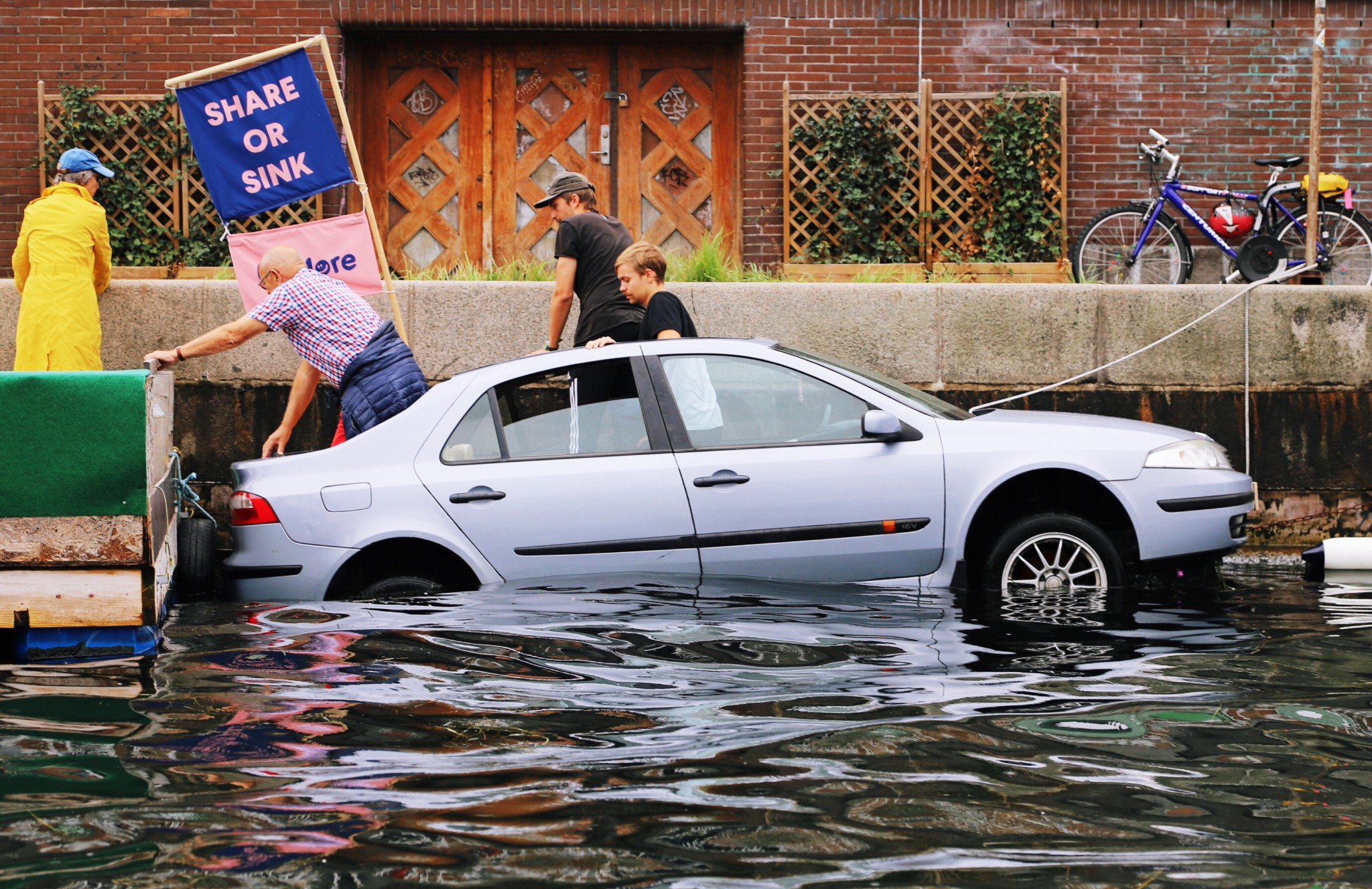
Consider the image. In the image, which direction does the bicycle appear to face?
to the viewer's left

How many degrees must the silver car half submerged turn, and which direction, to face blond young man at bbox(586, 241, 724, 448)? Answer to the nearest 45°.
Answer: approximately 90° to its left

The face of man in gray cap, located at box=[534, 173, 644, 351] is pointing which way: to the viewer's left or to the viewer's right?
to the viewer's left

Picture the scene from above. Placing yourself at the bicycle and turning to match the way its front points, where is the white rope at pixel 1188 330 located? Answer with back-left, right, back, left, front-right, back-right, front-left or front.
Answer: left

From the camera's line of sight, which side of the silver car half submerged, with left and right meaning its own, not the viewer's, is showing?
right

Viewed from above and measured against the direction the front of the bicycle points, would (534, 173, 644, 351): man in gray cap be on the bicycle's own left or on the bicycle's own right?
on the bicycle's own left

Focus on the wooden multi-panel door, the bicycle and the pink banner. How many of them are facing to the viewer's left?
1

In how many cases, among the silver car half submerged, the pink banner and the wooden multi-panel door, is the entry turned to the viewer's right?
1

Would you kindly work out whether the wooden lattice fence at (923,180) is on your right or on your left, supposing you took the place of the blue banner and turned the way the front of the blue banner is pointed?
on your left
